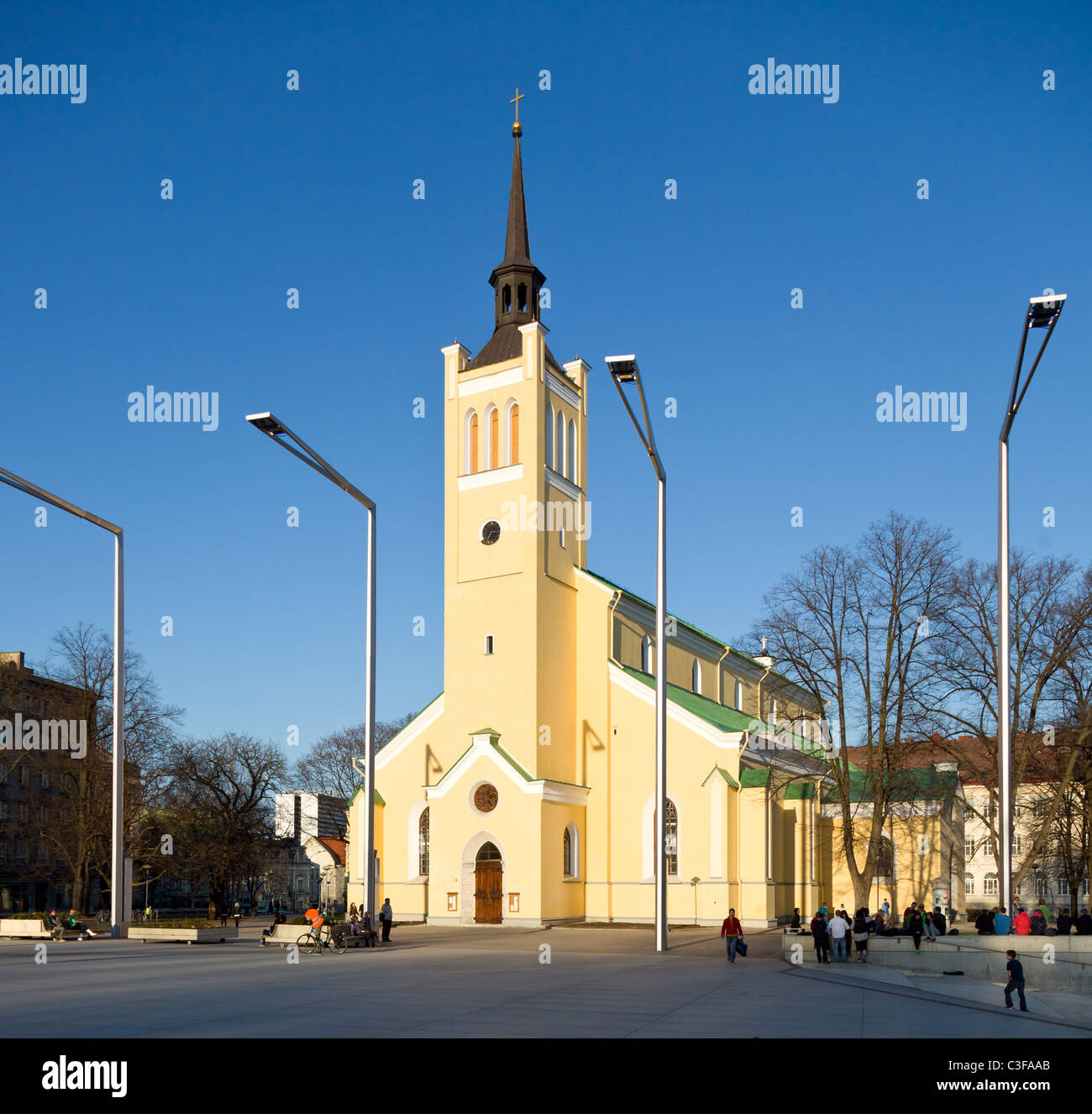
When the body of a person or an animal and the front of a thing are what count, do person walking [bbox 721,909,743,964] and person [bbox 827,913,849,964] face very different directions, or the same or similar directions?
very different directions

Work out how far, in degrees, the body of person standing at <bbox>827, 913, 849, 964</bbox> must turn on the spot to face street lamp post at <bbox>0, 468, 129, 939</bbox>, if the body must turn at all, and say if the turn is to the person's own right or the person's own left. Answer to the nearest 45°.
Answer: approximately 90° to the person's own left

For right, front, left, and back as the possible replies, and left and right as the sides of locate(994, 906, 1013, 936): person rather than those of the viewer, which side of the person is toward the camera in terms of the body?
back

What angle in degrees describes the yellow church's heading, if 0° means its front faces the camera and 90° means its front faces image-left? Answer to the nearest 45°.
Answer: approximately 45°

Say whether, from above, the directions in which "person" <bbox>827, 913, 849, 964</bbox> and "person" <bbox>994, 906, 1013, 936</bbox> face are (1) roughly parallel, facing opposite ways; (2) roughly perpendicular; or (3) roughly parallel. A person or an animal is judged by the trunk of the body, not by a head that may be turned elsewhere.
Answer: roughly parallel

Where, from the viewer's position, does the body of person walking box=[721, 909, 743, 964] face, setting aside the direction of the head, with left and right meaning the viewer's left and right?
facing the viewer

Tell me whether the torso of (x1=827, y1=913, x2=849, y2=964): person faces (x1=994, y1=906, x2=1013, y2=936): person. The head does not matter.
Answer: no
